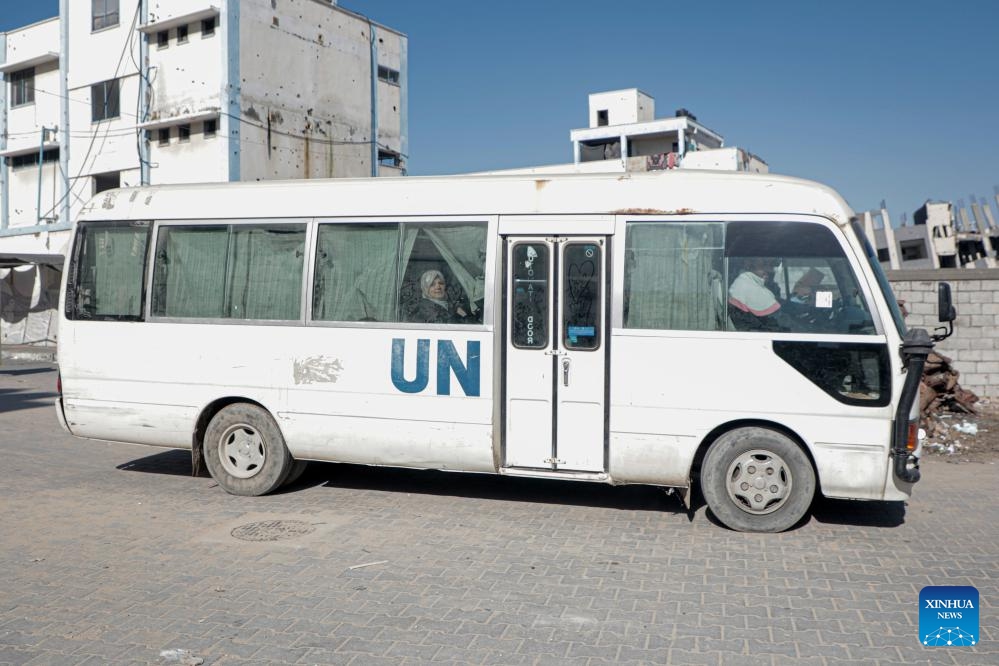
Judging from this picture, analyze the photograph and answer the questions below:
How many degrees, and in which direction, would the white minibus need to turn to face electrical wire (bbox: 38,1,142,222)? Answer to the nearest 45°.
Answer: approximately 135° to its left

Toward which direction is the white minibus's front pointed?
to the viewer's right

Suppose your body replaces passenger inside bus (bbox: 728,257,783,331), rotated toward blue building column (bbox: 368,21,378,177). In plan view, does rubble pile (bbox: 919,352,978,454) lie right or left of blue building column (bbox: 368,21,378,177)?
right

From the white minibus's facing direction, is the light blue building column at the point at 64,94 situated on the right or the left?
on its left

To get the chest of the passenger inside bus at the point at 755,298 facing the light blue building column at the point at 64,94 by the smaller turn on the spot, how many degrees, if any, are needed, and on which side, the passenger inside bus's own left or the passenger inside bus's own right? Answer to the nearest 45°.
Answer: approximately 135° to the passenger inside bus's own left

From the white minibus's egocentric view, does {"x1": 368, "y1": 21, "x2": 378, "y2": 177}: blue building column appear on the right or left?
on its left

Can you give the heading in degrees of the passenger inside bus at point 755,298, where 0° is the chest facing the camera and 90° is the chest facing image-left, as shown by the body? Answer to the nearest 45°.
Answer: approximately 270°
